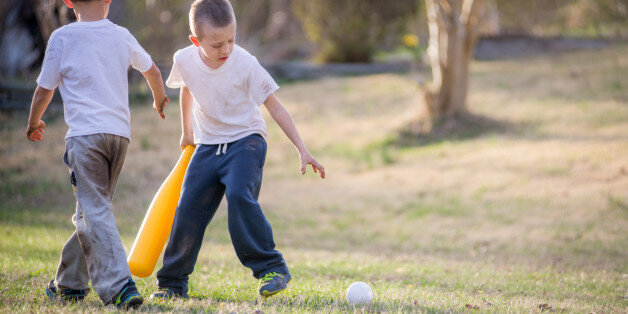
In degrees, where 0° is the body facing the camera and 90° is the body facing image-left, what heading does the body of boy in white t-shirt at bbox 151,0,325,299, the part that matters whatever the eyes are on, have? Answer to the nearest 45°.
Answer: approximately 0°

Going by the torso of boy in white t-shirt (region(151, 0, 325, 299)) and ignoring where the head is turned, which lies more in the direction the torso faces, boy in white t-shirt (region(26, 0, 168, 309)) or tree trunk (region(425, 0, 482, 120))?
the boy in white t-shirt

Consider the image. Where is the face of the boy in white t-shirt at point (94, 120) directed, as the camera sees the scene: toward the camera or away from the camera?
away from the camera

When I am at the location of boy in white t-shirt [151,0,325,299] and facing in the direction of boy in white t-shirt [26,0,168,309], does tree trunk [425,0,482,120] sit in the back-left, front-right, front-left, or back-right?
back-right

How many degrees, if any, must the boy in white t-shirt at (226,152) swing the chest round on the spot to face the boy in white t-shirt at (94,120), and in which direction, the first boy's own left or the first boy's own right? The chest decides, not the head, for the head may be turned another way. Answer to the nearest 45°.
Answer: approximately 90° to the first boy's own right

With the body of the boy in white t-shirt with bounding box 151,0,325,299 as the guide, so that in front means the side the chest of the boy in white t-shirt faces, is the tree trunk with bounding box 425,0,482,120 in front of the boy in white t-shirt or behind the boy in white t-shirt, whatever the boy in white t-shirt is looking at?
behind

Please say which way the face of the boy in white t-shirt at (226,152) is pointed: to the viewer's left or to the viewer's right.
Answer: to the viewer's right
